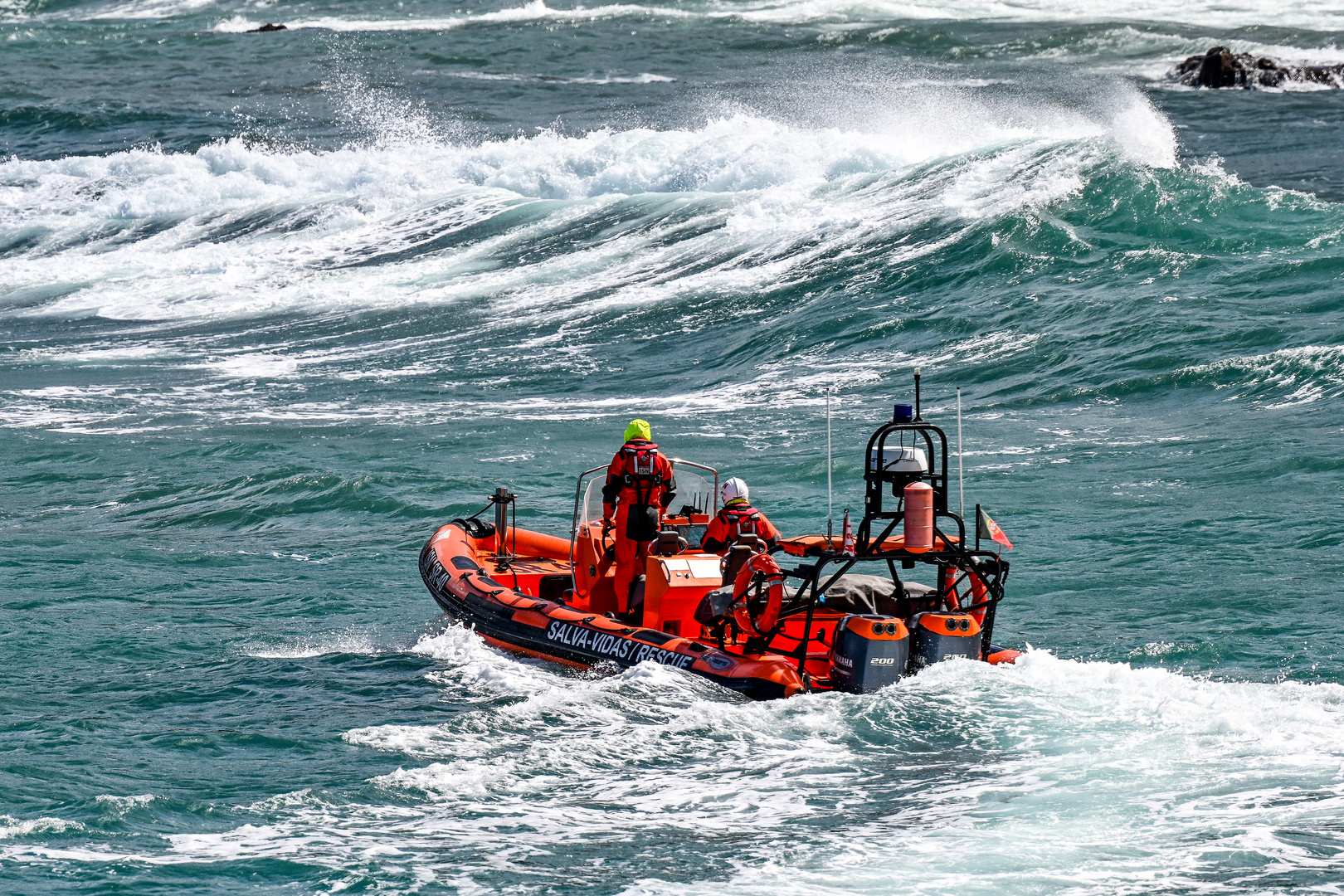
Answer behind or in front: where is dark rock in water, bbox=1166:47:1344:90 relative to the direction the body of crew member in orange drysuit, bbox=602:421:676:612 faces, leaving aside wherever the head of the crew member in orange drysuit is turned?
in front

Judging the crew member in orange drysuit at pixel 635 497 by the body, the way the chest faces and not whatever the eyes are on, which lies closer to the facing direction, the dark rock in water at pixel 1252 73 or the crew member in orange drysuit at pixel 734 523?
the dark rock in water

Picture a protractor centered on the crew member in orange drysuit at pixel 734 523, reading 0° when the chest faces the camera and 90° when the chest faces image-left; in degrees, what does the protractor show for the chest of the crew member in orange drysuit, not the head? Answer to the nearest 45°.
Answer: approximately 135°

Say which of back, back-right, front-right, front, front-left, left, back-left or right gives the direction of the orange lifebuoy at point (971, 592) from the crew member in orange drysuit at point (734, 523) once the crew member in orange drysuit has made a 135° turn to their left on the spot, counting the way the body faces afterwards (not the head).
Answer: front-left

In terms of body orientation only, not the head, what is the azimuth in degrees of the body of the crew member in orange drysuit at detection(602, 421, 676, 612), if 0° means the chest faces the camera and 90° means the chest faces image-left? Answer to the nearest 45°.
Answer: approximately 180°

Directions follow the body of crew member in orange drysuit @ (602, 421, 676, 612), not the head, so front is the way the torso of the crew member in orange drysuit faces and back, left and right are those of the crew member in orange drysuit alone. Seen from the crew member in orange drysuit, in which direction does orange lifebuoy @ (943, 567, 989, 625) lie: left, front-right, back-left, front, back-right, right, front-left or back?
back-right

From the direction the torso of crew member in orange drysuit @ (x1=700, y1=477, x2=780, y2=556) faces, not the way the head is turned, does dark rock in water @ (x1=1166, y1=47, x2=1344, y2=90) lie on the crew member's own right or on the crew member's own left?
on the crew member's own right
